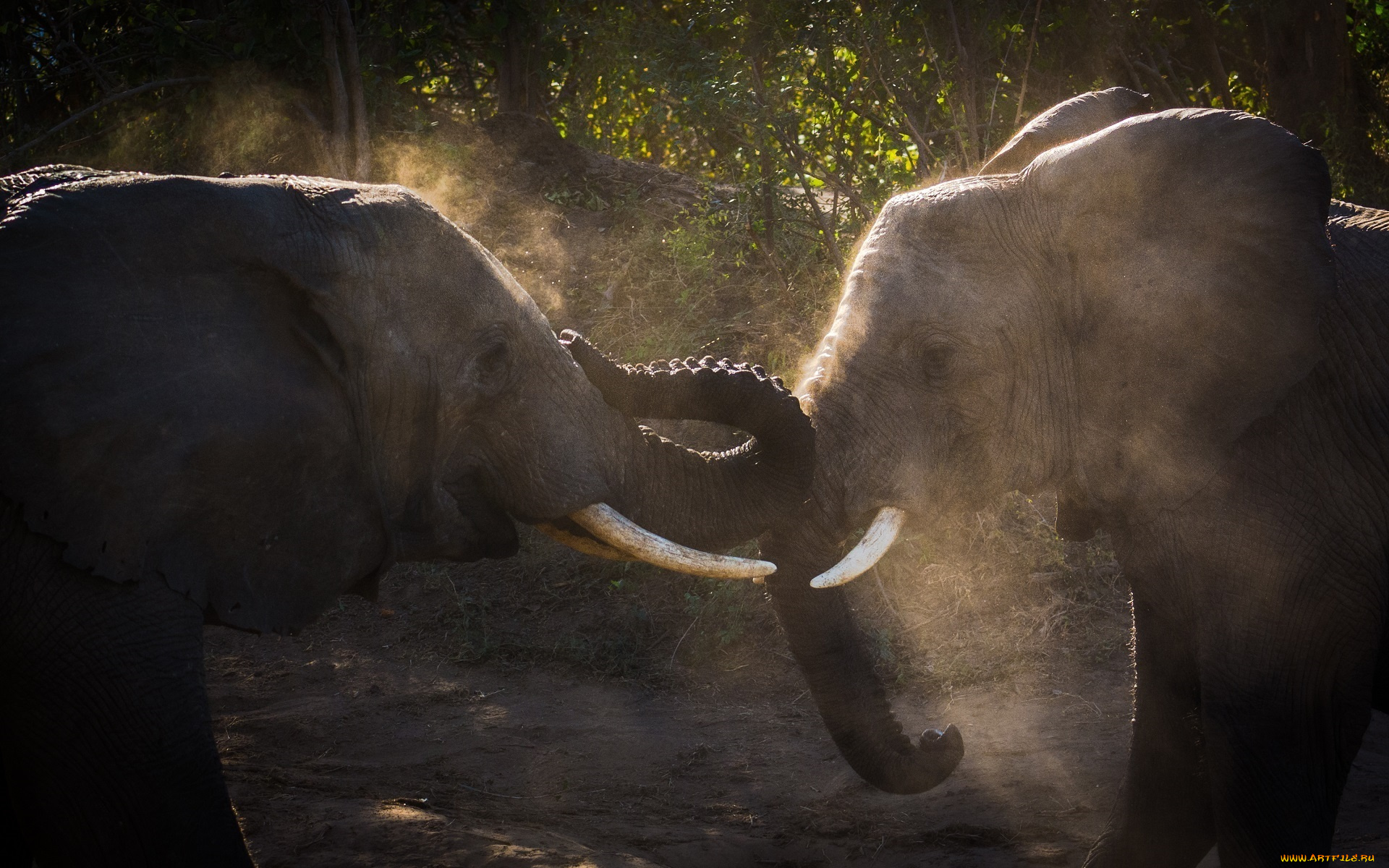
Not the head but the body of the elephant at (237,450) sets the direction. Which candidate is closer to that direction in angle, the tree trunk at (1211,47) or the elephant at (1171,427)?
the elephant

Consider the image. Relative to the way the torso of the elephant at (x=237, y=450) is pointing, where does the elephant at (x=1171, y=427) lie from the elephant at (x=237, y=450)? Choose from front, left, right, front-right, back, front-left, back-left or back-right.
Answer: front

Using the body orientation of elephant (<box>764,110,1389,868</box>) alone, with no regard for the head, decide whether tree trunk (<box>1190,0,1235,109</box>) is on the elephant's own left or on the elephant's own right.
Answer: on the elephant's own right

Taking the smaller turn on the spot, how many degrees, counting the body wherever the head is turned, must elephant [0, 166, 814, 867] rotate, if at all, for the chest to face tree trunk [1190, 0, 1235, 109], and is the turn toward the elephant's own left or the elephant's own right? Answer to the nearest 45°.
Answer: approximately 45° to the elephant's own left

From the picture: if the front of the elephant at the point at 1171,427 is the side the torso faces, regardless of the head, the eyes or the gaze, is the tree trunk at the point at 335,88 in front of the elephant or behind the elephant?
in front

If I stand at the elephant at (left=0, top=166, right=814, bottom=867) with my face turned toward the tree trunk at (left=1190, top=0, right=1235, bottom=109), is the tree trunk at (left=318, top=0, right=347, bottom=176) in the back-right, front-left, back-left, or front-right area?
front-left

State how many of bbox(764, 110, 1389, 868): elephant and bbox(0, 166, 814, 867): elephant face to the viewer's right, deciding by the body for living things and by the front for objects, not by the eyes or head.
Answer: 1

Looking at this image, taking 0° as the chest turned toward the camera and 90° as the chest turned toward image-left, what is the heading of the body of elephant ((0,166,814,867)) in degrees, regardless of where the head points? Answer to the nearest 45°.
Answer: approximately 270°

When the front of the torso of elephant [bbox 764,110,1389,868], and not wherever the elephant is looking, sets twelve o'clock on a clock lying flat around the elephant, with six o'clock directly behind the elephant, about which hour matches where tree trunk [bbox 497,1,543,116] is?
The tree trunk is roughly at 2 o'clock from the elephant.

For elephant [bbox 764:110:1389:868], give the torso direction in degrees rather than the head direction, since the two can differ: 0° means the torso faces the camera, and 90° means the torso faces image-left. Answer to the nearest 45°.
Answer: approximately 90°
